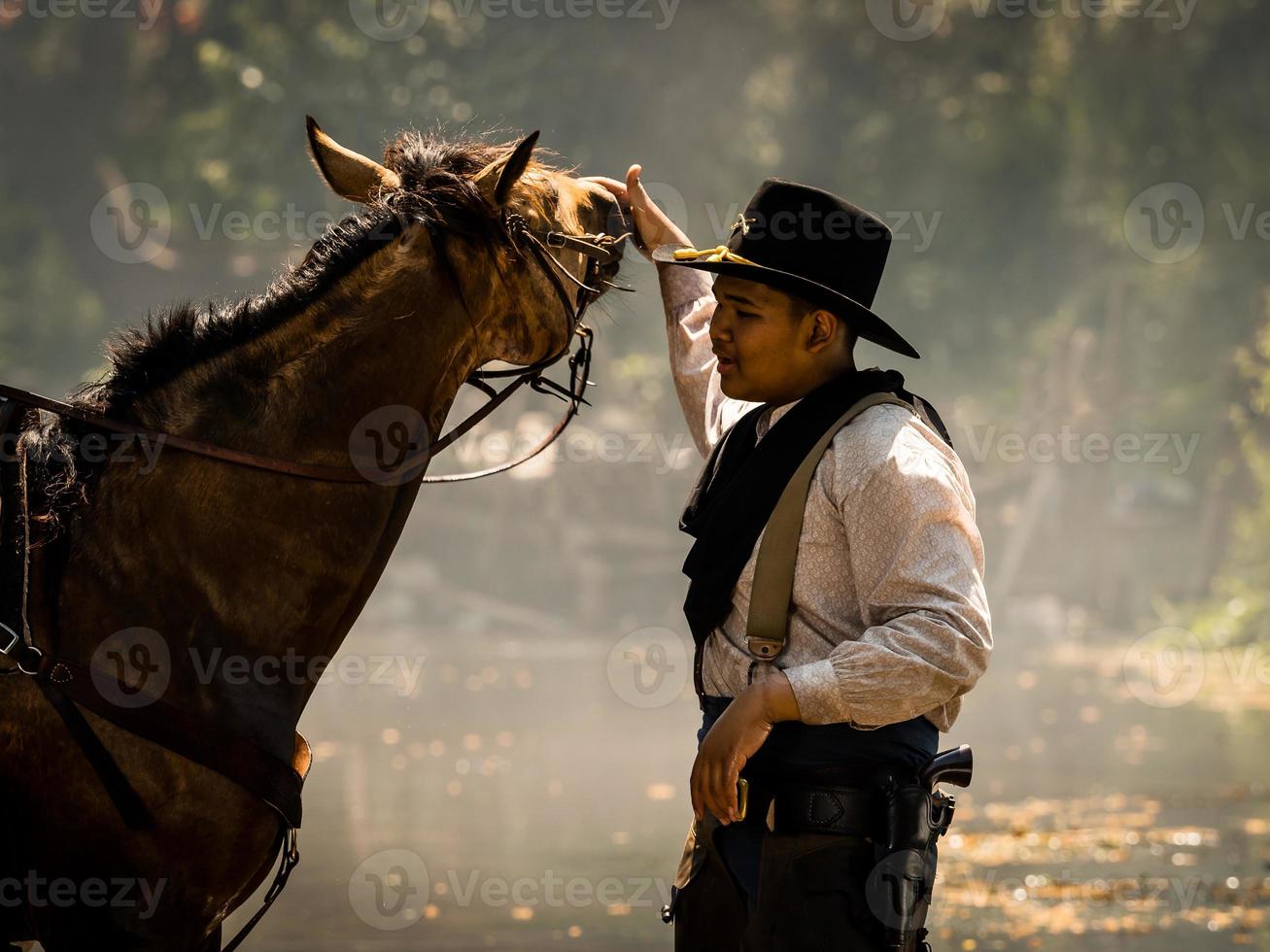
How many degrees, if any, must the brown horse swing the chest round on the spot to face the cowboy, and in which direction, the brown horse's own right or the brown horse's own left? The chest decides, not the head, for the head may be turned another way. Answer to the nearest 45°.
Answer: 0° — it already faces them

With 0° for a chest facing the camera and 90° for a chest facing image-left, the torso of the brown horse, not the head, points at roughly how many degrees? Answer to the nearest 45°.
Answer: approximately 270°

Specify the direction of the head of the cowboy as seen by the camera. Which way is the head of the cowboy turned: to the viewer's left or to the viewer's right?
to the viewer's left

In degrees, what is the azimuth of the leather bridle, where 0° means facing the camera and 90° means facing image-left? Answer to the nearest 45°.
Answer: approximately 270°
